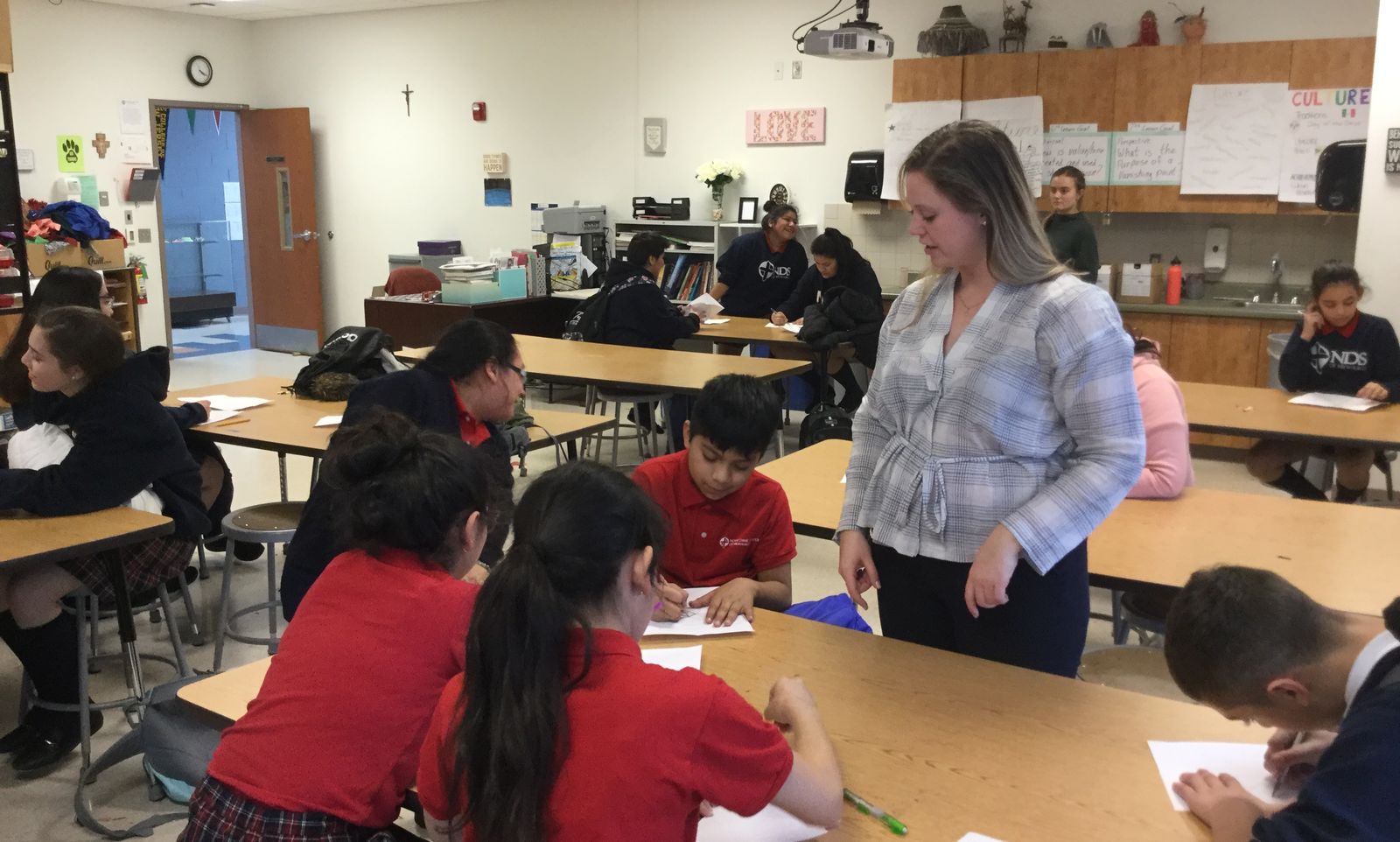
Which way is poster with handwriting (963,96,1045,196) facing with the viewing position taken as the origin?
facing the viewer

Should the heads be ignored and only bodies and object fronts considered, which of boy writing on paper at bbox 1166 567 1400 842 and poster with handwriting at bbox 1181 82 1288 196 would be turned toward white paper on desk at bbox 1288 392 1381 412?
the poster with handwriting

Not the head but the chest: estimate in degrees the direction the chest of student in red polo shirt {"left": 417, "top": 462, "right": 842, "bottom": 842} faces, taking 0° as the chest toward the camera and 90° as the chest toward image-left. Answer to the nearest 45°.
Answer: approximately 225°

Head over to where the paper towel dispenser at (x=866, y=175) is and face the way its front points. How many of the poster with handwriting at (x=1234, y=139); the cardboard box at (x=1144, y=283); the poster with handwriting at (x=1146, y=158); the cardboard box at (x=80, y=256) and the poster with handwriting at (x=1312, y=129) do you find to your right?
1

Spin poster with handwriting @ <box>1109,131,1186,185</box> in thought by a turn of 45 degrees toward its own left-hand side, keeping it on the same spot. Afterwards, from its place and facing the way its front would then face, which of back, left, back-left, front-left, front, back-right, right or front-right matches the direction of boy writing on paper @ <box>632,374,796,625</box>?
front-right

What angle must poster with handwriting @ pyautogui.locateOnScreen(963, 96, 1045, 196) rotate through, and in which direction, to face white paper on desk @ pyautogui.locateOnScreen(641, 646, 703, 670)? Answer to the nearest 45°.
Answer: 0° — it already faces it

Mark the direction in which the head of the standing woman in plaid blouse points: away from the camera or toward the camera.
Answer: toward the camera

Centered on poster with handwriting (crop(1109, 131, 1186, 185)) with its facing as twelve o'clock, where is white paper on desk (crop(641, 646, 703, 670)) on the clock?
The white paper on desk is roughly at 12 o'clock from the poster with handwriting.

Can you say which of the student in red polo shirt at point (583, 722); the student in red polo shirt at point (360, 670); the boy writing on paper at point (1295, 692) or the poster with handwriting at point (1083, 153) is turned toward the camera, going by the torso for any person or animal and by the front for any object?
the poster with handwriting

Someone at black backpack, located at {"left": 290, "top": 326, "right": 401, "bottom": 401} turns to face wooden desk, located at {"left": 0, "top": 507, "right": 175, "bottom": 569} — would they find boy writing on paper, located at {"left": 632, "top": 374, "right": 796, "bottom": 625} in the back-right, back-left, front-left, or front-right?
front-left

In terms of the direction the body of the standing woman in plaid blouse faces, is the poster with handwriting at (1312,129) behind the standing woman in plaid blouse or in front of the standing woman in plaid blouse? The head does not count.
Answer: behind

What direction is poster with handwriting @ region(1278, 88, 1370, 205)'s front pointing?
toward the camera

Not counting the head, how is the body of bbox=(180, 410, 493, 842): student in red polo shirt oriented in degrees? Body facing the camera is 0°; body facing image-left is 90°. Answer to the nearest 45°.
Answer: approximately 225°

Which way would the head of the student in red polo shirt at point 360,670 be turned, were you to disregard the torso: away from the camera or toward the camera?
away from the camera

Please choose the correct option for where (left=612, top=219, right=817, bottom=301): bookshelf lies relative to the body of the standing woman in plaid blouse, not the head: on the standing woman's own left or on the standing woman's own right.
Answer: on the standing woman's own right

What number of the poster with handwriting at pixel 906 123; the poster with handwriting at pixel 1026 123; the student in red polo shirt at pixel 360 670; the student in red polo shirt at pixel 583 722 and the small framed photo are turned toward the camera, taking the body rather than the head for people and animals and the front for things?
3

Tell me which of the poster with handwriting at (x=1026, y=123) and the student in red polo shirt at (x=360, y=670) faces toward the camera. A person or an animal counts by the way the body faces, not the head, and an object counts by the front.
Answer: the poster with handwriting

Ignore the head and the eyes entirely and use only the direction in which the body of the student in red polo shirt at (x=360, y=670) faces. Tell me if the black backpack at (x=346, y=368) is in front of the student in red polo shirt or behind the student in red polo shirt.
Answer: in front

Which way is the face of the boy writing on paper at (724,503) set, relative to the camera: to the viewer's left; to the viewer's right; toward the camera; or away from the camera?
toward the camera
